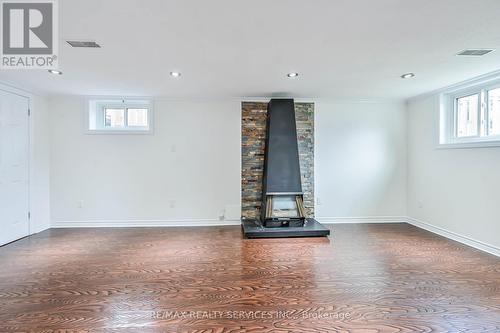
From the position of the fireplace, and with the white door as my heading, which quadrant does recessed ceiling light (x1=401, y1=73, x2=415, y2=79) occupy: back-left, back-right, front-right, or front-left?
back-left

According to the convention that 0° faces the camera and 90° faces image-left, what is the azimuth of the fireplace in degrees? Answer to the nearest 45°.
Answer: approximately 0°

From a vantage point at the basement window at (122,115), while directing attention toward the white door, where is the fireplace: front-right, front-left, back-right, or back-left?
back-left

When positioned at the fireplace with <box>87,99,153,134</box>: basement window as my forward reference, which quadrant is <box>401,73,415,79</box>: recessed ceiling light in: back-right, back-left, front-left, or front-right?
back-left

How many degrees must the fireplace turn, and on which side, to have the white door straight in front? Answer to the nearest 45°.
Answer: approximately 90° to its right

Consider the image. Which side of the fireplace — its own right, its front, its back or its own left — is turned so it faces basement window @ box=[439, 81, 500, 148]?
left

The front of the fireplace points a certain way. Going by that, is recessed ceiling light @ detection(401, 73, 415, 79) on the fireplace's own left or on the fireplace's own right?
on the fireplace's own left

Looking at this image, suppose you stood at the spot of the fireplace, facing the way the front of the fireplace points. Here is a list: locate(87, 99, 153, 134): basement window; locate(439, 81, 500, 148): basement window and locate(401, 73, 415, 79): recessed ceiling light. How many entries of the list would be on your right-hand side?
1

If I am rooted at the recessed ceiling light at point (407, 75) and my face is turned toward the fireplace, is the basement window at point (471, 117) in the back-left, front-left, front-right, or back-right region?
back-right

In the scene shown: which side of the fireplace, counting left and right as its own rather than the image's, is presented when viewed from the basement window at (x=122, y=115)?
right
